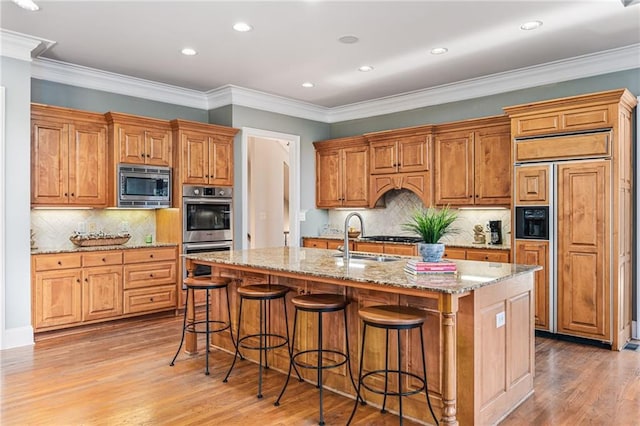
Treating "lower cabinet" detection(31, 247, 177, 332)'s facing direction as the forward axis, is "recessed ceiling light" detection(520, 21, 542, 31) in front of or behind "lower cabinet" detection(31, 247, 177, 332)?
in front

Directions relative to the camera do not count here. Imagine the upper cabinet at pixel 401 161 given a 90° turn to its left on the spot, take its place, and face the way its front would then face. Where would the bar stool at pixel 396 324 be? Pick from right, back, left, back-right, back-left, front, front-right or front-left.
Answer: front-right

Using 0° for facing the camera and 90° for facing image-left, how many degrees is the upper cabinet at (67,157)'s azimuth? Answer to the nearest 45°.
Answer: approximately 315°

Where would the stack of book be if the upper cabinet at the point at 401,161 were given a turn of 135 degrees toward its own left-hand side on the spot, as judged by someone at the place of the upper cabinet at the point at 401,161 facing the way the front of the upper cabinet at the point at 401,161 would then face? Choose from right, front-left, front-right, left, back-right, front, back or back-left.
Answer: right

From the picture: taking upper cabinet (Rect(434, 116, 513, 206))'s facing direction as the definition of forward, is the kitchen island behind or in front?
in front

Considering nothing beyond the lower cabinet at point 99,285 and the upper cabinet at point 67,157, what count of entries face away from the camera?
0

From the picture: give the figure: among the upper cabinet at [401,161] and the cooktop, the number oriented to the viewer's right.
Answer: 0

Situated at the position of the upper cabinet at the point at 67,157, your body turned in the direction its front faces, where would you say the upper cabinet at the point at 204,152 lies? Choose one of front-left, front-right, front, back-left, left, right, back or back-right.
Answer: front-left

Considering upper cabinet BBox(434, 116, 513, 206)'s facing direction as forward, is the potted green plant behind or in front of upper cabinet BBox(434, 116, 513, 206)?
in front

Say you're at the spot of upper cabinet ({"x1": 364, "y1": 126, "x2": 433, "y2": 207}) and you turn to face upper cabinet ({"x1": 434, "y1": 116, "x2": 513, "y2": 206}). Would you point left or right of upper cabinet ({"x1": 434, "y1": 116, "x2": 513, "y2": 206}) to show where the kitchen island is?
right

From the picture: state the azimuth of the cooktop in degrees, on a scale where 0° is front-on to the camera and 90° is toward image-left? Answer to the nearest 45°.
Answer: approximately 45°
